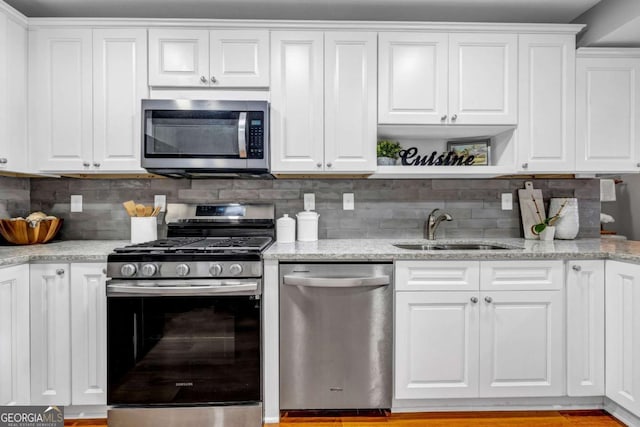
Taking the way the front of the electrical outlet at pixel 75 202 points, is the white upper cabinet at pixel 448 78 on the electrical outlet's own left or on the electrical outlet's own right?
on the electrical outlet's own left

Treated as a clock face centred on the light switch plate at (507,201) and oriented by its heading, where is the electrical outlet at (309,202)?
The electrical outlet is roughly at 2 o'clock from the light switch plate.

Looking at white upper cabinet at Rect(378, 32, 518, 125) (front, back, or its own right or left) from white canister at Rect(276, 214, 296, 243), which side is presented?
right

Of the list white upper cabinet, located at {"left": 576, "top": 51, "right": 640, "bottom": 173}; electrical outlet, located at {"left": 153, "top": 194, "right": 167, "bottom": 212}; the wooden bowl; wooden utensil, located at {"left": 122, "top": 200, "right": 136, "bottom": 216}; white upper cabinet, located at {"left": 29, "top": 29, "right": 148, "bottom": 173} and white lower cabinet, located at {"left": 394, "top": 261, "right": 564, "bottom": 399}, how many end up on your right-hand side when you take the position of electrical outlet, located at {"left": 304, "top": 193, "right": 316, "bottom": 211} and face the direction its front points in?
4

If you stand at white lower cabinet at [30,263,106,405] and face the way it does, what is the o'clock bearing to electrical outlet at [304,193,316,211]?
The electrical outlet is roughly at 9 o'clock from the white lower cabinet.

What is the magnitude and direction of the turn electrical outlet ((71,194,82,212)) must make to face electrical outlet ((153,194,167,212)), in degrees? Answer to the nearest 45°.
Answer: approximately 45° to its left

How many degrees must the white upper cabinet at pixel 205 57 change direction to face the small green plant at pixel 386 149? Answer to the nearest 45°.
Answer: approximately 90° to its left

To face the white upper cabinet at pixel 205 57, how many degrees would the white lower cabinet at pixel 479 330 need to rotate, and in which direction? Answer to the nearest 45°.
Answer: approximately 90° to its right

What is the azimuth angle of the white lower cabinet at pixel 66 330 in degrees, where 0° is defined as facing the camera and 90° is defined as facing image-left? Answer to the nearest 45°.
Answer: approximately 0°
